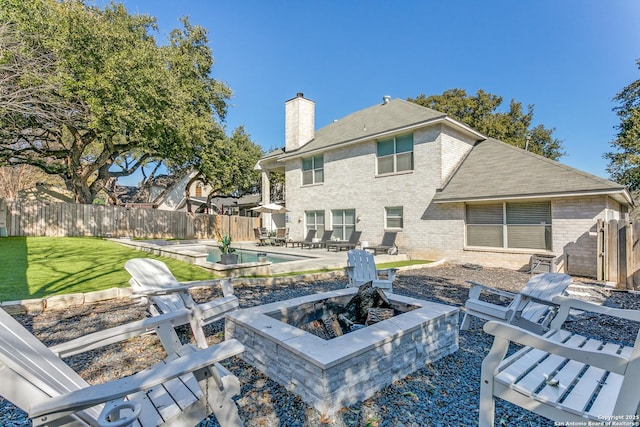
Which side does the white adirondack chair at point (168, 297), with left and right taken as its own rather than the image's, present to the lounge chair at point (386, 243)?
left

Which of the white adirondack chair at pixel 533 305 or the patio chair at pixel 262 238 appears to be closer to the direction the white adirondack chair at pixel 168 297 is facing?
the white adirondack chair

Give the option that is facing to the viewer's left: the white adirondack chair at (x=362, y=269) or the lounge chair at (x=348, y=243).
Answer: the lounge chair

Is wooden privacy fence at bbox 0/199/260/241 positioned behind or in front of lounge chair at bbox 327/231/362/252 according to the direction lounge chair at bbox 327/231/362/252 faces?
in front

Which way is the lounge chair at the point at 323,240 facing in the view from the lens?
facing to the left of the viewer

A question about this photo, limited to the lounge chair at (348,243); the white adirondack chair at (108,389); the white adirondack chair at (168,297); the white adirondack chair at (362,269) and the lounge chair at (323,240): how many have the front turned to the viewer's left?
2

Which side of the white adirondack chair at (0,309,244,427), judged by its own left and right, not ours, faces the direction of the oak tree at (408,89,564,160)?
front

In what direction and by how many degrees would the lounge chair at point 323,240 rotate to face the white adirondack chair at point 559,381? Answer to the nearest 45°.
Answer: approximately 90° to its left

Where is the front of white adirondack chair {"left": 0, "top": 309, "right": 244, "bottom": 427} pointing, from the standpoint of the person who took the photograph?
facing away from the viewer and to the right of the viewer

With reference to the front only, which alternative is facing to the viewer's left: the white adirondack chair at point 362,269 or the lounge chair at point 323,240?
the lounge chair
